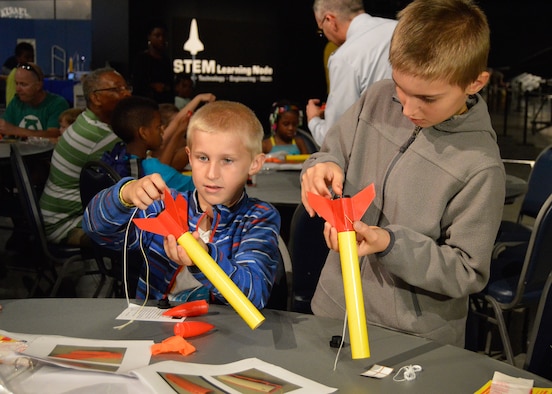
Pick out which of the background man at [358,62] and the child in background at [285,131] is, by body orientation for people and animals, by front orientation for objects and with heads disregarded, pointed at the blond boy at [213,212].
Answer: the child in background

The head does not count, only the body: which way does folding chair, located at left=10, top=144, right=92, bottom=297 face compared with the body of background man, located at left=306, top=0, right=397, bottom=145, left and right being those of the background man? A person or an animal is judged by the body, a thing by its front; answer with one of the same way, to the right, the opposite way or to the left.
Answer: to the right

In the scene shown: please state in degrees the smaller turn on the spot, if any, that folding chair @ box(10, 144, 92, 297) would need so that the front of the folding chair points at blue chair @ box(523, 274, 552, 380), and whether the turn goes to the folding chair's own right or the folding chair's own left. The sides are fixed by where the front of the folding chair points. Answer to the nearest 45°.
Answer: approximately 45° to the folding chair's own right

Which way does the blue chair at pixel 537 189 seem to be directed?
to the viewer's left

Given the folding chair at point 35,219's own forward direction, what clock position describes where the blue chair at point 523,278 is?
The blue chair is roughly at 1 o'clock from the folding chair.

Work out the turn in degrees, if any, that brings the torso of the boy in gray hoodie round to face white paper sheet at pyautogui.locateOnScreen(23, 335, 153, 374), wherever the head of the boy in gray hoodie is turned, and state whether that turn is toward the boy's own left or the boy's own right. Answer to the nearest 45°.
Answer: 0° — they already face it

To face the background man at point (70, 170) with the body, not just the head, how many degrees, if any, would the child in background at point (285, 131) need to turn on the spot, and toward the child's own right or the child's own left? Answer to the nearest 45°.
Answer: approximately 45° to the child's own right

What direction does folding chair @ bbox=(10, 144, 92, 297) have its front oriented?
to the viewer's right

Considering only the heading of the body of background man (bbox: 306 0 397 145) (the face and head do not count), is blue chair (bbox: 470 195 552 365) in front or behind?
behind

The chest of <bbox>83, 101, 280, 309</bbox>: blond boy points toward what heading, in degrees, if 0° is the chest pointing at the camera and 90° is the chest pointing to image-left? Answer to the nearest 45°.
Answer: approximately 45°
